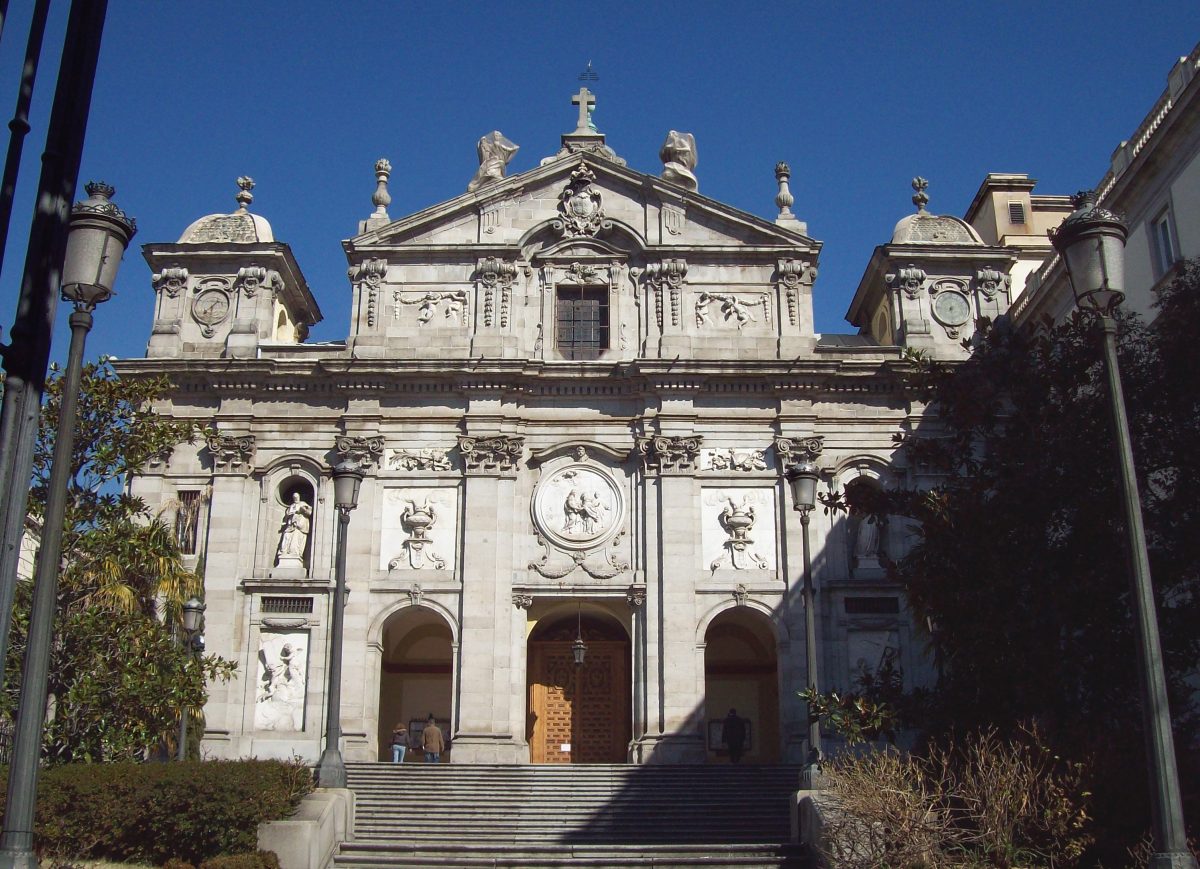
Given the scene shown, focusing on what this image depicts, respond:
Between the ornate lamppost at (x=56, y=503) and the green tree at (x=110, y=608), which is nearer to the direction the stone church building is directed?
the ornate lamppost

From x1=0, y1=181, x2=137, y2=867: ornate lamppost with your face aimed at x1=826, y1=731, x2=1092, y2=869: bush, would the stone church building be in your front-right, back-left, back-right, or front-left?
front-left

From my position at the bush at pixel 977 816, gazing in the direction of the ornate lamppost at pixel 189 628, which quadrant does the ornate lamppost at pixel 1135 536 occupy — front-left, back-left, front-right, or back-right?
back-left

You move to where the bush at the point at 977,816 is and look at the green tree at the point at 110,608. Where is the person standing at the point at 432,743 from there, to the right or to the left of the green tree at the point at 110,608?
right

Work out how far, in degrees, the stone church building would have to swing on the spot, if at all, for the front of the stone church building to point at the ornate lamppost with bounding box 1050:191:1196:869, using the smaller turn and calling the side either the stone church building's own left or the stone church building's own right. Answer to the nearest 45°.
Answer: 0° — it already faces it

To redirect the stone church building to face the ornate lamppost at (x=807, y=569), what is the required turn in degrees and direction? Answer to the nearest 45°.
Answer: approximately 45° to its left

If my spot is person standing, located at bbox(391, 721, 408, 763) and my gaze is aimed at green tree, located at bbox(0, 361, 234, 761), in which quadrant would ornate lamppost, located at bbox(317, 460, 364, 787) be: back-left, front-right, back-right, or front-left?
front-left

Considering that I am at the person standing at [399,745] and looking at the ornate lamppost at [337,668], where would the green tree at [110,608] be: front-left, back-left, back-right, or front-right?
front-right

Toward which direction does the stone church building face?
toward the camera

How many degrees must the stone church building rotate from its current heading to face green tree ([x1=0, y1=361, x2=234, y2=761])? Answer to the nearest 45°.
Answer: approximately 45° to its right
